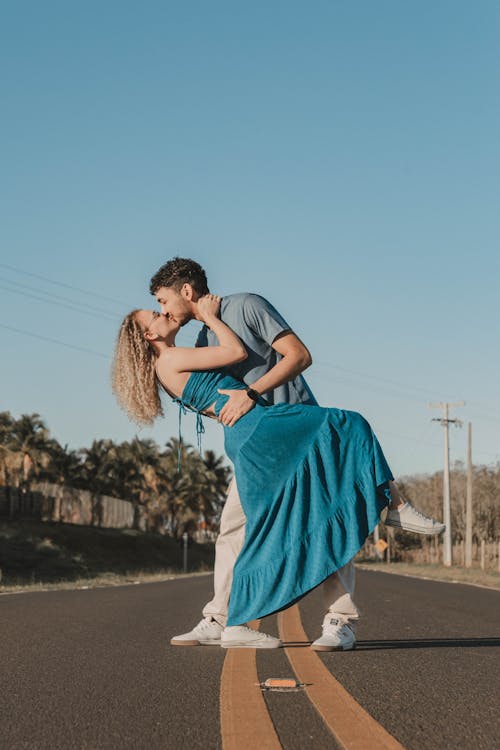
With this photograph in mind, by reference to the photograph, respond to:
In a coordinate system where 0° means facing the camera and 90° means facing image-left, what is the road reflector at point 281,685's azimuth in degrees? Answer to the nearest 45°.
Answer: approximately 0°

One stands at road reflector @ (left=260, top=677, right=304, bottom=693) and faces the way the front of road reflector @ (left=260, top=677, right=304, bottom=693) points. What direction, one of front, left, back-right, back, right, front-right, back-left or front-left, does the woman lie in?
back

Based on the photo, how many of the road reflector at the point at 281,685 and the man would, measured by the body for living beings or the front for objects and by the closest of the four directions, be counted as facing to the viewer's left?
1

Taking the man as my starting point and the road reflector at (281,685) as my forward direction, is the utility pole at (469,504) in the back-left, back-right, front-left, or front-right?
back-left

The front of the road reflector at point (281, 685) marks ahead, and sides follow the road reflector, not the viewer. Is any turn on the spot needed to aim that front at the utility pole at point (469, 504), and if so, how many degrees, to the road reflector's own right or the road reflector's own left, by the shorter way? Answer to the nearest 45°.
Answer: approximately 180°

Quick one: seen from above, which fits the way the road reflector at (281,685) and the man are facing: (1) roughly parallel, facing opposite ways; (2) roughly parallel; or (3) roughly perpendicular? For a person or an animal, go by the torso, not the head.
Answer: roughly perpendicular

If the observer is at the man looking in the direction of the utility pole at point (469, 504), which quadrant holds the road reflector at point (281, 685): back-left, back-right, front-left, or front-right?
back-right

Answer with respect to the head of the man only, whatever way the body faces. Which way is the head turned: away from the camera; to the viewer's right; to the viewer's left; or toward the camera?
to the viewer's left

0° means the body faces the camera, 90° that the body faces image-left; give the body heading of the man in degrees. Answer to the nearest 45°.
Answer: approximately 90°
